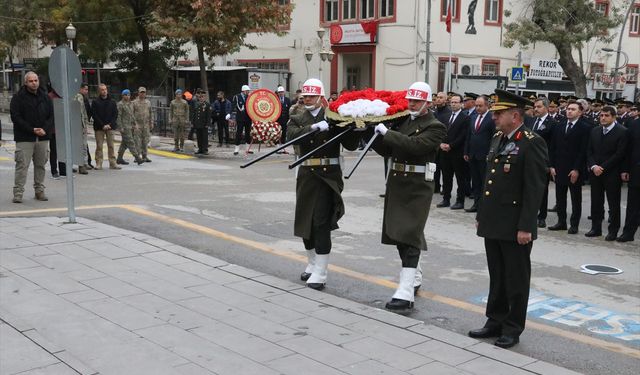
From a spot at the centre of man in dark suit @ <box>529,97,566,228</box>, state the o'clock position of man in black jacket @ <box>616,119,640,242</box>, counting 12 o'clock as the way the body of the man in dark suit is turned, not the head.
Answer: The man in black jacket is roughly at 9 o'clock from the man in dark suit.

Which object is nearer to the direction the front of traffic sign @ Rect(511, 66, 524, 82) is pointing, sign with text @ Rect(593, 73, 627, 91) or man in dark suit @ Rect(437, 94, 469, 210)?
the man in dark suit

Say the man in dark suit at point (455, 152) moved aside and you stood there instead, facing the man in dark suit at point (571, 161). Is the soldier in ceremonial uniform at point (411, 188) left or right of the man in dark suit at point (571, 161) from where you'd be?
right

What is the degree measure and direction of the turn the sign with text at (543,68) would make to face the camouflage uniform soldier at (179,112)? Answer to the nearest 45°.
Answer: approximately 45° to its right

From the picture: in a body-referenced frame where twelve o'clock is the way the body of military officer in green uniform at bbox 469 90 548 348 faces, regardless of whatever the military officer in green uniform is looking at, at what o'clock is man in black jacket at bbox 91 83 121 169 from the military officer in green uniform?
The man in black jacket is roughly at 3 o'clock from the military officer in green uniform.
